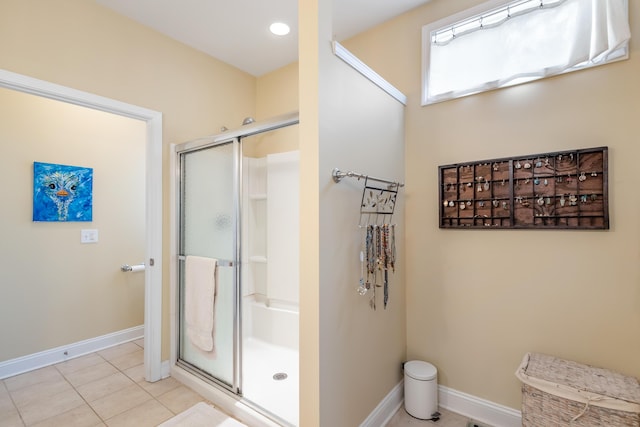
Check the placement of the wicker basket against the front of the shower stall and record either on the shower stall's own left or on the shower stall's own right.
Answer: on the shower stall's own left

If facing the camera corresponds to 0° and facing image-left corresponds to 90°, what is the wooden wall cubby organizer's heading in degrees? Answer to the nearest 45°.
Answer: approximately 45°

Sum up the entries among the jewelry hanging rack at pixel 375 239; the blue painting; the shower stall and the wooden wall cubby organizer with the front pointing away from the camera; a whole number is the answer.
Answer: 0

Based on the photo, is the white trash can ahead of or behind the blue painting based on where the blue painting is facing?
ahead

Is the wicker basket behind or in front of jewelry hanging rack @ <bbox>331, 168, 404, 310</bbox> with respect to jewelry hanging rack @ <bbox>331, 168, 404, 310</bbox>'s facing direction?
in front

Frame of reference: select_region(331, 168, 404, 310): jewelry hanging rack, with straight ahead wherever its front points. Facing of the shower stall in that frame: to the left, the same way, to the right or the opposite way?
to the right

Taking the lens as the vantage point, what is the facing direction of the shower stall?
facing the viewer and to the left of the viewer

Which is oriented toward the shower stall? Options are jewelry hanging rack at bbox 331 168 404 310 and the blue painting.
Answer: the blue painting

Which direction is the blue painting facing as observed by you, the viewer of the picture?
facing the viewer and to the right of the viewer

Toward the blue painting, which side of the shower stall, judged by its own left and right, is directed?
right

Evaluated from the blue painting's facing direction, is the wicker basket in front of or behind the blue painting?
in front

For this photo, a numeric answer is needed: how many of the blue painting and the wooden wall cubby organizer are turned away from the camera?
0

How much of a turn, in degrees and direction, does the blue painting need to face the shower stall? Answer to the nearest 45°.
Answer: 0° — it already faces it

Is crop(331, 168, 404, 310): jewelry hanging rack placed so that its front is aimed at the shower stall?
no

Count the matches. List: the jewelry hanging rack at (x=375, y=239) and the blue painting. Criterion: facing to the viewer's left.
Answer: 0
